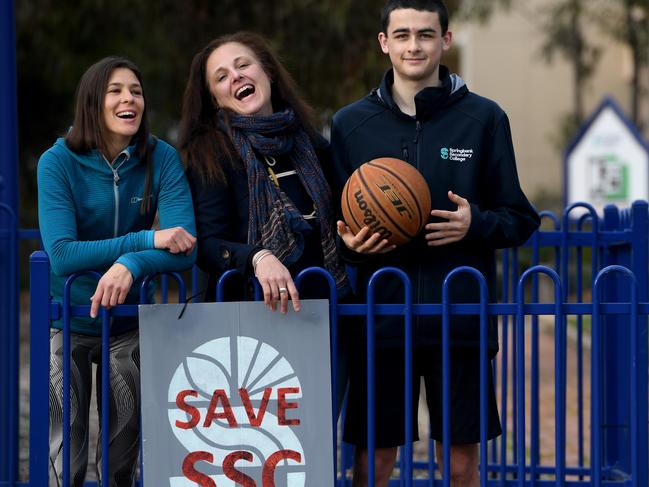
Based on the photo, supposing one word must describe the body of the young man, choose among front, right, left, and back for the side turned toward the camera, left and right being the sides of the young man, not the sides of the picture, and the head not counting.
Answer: front

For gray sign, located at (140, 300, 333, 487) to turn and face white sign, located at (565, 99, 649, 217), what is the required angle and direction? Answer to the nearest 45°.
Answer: approximately 135° to its left

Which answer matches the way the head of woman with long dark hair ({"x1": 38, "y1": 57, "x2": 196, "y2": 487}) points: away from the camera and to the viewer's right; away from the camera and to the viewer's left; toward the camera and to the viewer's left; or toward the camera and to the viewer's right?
toward the camera and to the viewer's right

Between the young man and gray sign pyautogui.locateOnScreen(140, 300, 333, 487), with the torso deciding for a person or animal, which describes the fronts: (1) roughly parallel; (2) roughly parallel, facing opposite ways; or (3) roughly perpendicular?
roughly parallel

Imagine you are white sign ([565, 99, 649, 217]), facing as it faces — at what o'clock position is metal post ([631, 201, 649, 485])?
The metal post is roughly at 12 o'clock from the white sign.

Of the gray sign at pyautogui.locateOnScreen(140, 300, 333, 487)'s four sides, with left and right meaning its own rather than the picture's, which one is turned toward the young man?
left

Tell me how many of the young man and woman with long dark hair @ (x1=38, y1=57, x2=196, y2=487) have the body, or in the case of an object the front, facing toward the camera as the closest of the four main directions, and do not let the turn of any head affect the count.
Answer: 2

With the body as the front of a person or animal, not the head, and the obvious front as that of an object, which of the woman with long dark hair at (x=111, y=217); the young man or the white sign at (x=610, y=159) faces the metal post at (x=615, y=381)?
the white sign

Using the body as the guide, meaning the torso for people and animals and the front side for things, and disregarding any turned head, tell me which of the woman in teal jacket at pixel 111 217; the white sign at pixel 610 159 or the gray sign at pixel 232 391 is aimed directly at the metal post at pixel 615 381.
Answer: the white sign at pixel 610 159

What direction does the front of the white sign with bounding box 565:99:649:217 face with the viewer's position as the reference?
facing the viewer

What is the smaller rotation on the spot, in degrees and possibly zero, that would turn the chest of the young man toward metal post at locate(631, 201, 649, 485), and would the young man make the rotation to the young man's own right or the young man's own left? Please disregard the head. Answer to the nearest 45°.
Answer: approximately 135° to the young man's own left

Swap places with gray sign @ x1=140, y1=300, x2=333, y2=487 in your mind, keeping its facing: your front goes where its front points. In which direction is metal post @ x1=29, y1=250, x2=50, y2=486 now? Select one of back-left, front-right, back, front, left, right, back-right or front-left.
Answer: right

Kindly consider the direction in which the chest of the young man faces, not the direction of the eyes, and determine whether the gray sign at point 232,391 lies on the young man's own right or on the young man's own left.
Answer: on the young man's own right

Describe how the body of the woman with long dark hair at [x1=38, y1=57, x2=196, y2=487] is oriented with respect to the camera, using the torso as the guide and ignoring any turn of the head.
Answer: toward the camera

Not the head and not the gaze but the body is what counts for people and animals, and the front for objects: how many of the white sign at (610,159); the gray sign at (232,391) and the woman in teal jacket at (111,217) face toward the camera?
3
